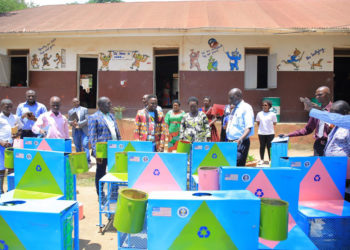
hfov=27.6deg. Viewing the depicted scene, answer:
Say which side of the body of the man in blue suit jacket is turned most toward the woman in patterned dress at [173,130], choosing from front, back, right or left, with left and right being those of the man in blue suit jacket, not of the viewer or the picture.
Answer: left

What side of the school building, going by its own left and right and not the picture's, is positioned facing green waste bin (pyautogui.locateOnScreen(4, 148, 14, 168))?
front

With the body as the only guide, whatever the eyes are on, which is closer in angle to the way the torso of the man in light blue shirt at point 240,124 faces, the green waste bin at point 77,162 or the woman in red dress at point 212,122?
the green waste bin

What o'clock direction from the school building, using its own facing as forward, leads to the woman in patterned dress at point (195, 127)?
The woman in patterned dress is roughly at 12 o'clock from the school building.

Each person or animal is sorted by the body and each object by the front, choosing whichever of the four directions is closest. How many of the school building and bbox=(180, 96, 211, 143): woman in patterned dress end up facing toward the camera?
2

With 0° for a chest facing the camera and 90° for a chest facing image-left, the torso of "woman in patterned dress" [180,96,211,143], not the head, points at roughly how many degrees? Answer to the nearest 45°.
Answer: approximately 0°

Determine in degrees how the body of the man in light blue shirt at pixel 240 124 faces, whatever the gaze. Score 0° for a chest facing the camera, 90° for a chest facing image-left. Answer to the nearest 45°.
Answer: approximately 45°

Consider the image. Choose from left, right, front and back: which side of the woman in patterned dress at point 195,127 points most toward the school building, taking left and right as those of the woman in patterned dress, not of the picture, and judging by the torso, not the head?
back

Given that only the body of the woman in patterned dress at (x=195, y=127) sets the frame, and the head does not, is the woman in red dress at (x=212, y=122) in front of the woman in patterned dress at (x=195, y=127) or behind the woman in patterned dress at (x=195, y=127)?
behind

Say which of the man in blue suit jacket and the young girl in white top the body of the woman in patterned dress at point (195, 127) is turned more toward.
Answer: the man in blue suit jacket
